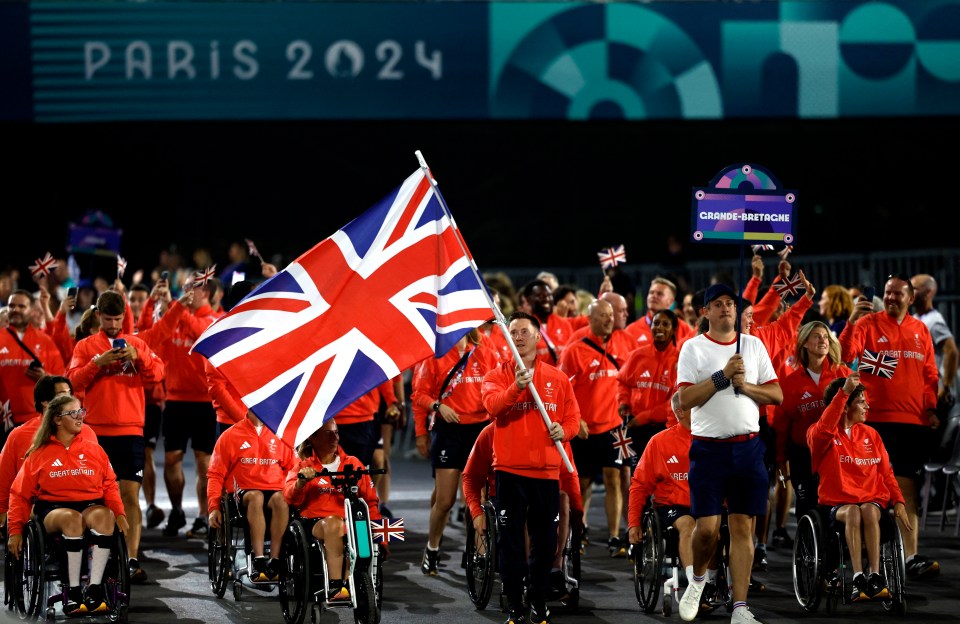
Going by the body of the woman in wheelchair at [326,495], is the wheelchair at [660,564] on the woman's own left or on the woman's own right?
on the woman's own left

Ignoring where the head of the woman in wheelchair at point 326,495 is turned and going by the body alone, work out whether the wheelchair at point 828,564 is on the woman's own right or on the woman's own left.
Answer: on the woman's own left

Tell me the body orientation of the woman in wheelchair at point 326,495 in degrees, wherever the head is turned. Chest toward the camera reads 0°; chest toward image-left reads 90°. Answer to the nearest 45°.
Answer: approximately 315°

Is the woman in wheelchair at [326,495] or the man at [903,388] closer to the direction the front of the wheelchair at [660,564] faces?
the woman in wheelchair

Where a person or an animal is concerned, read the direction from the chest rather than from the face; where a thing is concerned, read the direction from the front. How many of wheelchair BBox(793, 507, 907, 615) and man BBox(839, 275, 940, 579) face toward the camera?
2

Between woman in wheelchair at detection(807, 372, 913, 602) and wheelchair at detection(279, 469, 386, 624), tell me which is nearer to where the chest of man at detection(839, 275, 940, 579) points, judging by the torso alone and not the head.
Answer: the woman in wheelchair

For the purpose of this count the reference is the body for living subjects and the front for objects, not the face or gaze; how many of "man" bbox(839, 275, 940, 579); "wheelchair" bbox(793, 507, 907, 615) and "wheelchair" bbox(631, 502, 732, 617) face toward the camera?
3

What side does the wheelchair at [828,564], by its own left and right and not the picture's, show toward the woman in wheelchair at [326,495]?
right

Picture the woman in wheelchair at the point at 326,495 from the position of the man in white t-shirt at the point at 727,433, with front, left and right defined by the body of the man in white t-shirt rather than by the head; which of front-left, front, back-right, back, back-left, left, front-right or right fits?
right

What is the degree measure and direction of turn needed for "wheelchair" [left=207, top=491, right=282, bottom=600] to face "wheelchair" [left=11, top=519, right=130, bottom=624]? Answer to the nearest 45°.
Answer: approximately 90° to its right

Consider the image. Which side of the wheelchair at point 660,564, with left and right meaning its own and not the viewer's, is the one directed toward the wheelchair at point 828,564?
left

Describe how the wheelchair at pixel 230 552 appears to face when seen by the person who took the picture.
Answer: facing the viewer and to the right of the viewer

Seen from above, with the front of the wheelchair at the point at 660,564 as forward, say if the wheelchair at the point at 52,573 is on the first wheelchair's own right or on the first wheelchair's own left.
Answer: on the first wheelchair's own right
